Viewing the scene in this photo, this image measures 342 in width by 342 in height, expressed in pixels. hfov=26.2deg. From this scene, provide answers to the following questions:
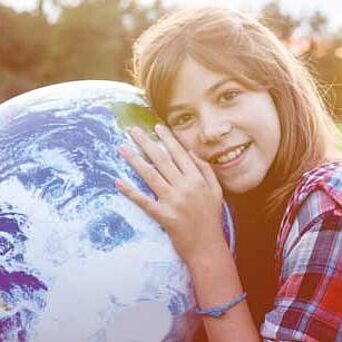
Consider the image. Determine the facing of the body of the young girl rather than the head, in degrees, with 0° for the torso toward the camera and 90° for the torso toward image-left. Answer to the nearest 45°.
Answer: approximately 45°

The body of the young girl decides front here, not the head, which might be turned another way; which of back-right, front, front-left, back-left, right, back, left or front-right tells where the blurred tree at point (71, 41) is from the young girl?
back-right

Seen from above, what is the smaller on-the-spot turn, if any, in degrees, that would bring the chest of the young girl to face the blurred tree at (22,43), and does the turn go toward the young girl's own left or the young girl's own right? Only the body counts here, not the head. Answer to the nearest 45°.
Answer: approximately 135° to the young girl's own right
